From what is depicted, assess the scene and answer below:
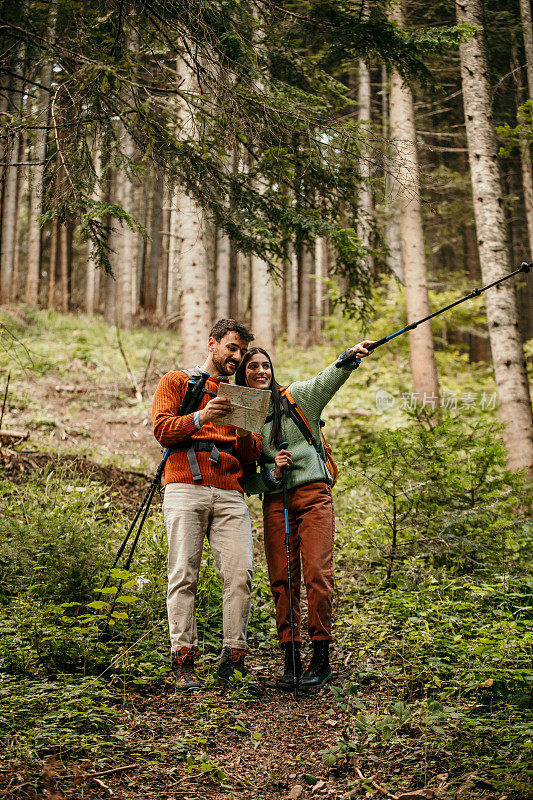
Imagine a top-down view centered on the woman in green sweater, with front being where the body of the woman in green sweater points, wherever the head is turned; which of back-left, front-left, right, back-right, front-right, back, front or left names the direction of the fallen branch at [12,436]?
back-right

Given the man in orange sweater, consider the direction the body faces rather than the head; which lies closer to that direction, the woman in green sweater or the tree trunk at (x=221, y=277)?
the woman in green sweater

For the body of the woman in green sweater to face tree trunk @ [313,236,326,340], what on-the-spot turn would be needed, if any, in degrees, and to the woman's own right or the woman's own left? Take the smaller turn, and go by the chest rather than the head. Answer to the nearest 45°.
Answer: approximately 180°

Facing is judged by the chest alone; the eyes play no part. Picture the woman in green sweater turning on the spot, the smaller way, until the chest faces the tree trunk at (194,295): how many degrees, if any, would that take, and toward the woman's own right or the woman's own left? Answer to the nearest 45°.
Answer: approximately 180°

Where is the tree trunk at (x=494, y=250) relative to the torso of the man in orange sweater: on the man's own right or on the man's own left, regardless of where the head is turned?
on the man's own left

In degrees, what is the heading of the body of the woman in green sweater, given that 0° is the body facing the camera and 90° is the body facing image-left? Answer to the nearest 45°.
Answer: approximately 0°

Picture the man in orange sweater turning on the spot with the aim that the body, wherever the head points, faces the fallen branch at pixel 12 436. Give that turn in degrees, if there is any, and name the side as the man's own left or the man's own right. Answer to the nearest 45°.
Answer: approximately 180°

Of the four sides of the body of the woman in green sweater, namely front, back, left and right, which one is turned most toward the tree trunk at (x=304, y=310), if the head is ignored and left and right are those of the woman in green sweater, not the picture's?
back
